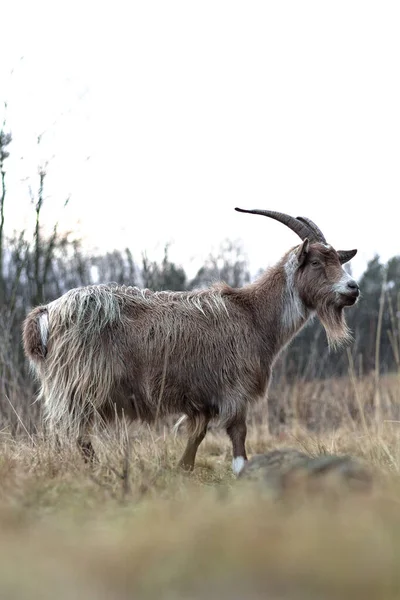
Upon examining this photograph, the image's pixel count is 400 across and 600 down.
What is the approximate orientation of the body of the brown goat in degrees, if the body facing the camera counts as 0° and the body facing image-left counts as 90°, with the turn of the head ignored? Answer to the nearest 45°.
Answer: approximately 270°

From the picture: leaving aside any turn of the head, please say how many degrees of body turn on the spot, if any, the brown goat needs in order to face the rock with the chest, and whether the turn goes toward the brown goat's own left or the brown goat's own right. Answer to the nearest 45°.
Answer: approximately 90° to the brown goat's own right
